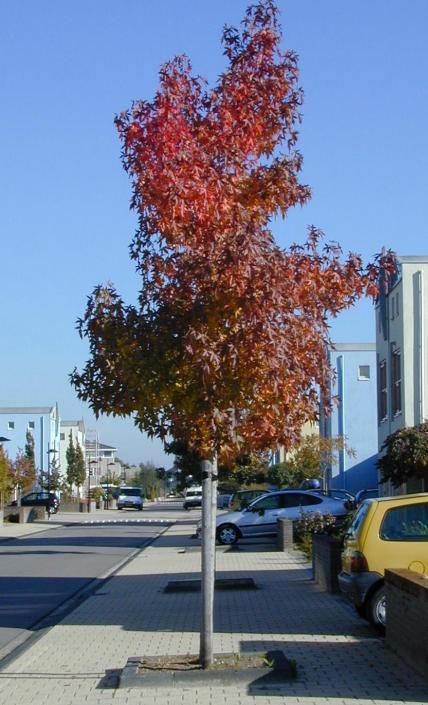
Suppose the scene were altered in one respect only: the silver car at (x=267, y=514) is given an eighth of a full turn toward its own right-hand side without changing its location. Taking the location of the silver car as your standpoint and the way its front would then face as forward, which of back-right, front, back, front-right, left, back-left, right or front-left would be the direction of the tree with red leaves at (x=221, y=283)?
back-left

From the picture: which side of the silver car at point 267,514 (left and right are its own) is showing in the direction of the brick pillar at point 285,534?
left

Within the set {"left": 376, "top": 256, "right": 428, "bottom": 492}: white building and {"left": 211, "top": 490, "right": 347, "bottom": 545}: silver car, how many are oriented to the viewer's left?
2

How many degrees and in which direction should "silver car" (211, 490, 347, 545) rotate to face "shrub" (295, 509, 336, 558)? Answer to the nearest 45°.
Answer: approximately 90° to its left

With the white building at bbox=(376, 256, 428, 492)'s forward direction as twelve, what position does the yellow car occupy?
The yellow car is roughly at 9 o'clock from the white building.

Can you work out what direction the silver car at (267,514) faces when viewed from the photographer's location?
facing to the left of the viewer

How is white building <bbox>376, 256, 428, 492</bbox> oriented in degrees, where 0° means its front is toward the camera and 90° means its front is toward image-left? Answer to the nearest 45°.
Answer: approximately 90°
